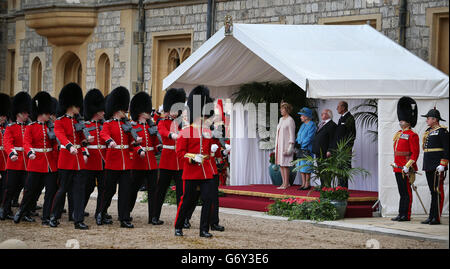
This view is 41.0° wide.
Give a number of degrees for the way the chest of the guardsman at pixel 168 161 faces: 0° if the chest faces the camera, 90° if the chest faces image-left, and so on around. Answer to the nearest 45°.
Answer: approximately 315°

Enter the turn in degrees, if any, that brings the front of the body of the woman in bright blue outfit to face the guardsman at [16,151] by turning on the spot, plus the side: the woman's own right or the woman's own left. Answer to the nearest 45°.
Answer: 0° — they already face them

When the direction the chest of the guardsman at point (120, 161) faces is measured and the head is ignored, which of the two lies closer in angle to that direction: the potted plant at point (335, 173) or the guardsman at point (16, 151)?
the potted plant

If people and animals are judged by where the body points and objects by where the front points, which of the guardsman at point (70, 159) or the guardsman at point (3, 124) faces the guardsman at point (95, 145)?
the guardsman at point (3, 124)

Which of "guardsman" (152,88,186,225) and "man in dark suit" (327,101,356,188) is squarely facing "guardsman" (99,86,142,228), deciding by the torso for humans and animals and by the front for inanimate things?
the man in dark suit

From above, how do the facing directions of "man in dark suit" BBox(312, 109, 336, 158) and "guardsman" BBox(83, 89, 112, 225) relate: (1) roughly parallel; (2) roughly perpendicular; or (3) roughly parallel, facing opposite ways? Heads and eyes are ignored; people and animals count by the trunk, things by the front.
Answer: roughly perpendicular

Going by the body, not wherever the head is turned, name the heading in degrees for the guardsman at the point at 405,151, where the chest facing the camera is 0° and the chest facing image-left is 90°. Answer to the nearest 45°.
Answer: approximately 45°

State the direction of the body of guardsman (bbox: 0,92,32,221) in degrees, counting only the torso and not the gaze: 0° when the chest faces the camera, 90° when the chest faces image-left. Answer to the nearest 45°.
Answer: approximately 315°

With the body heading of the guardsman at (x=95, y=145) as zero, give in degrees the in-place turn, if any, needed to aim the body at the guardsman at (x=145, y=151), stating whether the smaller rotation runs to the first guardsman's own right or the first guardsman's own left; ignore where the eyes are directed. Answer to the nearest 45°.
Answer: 0° — they already face them

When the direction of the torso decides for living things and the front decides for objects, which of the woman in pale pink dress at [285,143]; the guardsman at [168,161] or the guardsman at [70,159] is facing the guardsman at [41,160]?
the woman in pale pink dress
